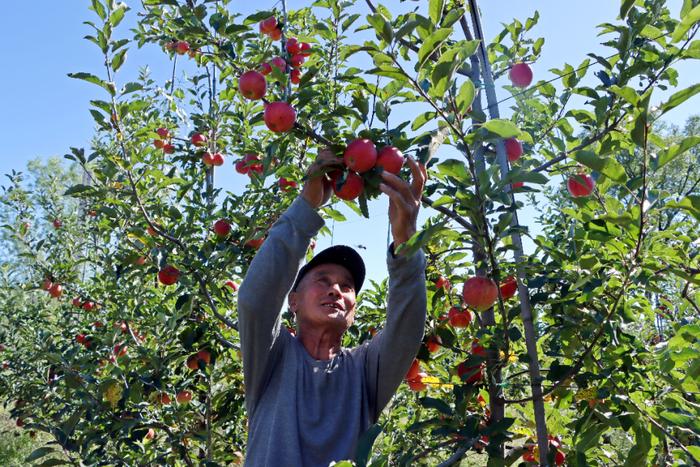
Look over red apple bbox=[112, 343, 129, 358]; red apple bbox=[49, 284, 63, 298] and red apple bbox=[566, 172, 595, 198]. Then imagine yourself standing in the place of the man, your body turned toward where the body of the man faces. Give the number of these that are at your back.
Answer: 2

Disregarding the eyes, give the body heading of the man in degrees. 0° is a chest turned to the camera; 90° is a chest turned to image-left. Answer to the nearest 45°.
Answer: approximately 315°

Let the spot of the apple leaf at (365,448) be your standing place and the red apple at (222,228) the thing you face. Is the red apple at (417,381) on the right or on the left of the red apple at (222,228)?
right

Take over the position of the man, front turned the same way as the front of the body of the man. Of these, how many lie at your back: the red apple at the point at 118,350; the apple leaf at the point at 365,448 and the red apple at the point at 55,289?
2

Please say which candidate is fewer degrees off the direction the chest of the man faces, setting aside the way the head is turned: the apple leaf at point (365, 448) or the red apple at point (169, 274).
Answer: the apple leaf
